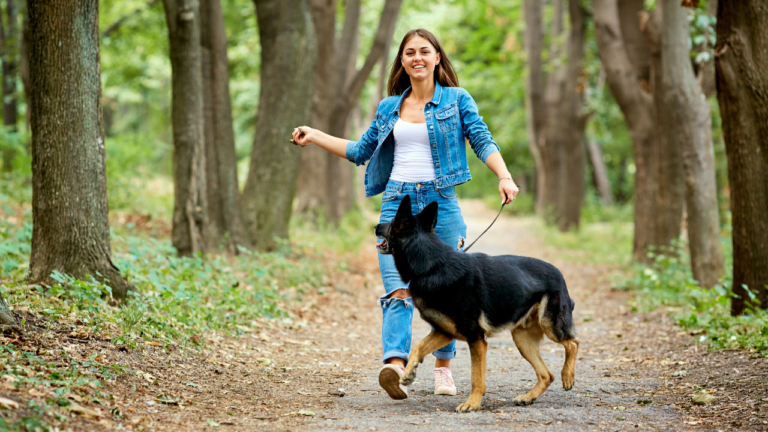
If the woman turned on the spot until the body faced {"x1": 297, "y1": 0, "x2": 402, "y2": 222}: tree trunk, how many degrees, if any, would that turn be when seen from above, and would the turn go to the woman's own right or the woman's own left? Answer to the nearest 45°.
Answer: approximately 180°

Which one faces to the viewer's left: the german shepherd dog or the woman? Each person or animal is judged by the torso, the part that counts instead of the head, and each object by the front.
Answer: the german shepherd dog

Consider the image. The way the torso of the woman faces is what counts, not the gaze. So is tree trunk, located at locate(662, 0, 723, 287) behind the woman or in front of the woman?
behind

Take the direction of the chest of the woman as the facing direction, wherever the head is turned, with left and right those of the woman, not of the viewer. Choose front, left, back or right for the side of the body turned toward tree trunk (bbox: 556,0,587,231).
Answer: back

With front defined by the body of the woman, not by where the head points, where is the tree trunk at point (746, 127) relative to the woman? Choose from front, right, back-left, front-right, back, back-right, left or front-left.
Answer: back-left

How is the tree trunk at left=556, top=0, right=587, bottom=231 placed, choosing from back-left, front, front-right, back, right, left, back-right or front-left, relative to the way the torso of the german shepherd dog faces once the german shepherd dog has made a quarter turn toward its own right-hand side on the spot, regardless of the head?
front

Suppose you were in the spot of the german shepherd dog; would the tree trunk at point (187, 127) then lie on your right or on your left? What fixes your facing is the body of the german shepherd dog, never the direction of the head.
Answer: on your right

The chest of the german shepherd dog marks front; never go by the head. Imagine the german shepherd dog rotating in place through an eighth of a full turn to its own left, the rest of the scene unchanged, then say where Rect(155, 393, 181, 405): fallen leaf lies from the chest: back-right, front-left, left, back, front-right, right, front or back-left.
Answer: front-right

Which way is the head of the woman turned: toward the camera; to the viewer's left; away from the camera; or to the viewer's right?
toward the camera

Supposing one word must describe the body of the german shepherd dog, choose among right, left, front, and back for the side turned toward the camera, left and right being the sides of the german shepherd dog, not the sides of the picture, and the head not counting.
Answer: left

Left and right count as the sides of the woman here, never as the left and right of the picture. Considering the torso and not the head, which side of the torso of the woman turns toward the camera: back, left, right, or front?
front

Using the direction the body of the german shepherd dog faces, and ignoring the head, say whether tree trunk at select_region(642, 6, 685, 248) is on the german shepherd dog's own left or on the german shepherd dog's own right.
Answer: on the german shepherd dog's own right

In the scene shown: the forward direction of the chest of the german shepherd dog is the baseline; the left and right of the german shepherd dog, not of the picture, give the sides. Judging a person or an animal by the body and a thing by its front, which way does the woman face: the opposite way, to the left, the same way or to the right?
to the left

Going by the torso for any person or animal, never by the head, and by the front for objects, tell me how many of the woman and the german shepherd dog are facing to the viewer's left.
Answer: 1
